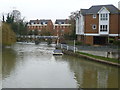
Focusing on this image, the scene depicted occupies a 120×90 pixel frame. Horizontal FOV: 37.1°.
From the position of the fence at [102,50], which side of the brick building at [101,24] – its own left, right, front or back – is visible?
front

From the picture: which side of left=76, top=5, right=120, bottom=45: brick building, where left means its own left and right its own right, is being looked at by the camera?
front
